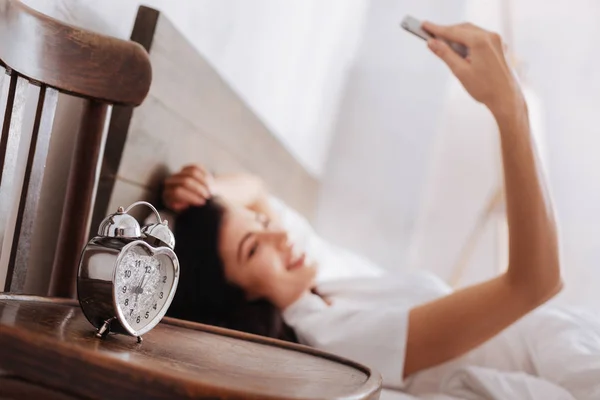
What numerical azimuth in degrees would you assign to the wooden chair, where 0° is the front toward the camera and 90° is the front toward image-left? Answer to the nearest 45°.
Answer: approximately 315°

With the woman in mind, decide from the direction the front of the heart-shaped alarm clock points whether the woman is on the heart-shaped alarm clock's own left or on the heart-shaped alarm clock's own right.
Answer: on the heart-shaped alarm clock's own left

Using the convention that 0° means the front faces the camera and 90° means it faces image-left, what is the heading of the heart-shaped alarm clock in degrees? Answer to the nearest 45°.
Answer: approximately 315°
